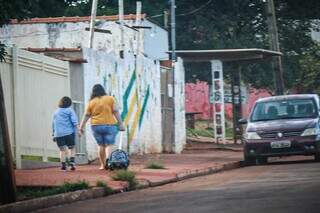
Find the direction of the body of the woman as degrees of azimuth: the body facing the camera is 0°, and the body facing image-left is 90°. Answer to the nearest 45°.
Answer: approximately 180°

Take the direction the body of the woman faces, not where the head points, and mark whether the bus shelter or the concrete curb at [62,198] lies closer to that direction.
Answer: the bus shelter

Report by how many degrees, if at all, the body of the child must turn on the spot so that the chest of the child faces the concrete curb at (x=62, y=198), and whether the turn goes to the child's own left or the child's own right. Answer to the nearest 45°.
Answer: approximately 180°

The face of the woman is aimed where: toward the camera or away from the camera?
away from the camera

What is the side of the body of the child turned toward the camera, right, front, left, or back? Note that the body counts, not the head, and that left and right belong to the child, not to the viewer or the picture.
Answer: back

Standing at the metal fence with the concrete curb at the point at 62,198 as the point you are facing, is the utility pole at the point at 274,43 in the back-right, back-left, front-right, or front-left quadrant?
back-left

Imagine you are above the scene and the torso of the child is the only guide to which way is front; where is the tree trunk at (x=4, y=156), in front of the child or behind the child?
behind

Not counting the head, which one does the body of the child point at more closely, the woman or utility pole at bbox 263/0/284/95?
the utility pole

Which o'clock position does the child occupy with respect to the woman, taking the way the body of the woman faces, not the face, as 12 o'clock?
The child is roughly at 9 o'clock from the woman.

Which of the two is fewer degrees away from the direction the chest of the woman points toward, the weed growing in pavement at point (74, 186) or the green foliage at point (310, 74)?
the green foliage

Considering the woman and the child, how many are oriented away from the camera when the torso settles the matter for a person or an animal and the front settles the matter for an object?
2

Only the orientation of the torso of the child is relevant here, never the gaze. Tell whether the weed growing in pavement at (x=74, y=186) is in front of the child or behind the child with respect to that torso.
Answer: behind
